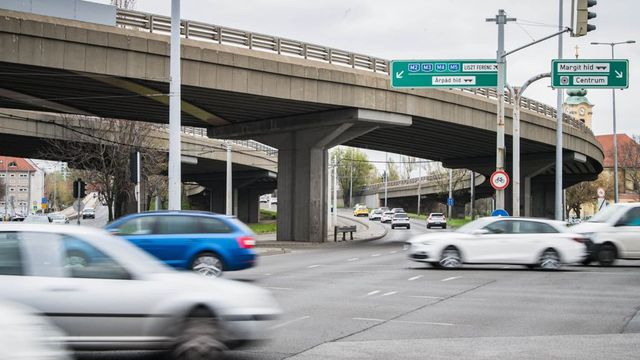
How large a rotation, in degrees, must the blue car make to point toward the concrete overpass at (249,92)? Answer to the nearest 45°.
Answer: approximately 90° to its right

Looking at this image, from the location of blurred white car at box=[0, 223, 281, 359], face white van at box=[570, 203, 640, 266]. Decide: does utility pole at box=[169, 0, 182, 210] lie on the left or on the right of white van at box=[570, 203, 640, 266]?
left

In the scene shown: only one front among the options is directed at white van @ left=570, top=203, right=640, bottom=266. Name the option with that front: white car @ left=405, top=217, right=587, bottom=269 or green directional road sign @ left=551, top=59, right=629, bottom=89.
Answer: the green directional road sign

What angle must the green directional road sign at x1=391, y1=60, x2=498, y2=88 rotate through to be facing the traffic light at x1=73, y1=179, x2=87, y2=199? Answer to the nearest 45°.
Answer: approximately 90° to its right

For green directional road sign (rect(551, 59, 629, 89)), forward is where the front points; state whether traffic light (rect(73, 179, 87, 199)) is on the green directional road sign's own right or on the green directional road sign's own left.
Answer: on the green directional road sign's own right

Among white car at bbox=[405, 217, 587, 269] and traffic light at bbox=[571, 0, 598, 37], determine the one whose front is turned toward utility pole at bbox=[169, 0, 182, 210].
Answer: the white car

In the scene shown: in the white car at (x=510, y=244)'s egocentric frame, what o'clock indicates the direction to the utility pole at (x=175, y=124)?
The utility pole is roughly at 12 o'clock from the white car.

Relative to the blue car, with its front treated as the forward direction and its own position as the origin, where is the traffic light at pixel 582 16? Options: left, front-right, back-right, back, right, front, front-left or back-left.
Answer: back

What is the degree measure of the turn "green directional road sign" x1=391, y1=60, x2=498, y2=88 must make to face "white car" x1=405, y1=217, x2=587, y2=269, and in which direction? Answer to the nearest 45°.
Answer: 0° — it already faces it

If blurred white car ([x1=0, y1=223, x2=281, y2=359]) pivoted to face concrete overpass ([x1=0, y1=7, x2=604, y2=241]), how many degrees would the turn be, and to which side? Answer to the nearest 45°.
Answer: approximately 90° to its left

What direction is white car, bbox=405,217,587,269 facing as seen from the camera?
to the viewer's left

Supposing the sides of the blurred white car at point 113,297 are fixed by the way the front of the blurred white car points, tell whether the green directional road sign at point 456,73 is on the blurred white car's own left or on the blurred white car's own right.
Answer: on the blurred white car's own left

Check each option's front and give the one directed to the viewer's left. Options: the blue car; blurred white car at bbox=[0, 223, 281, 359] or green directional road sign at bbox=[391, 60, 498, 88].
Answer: the blue car
